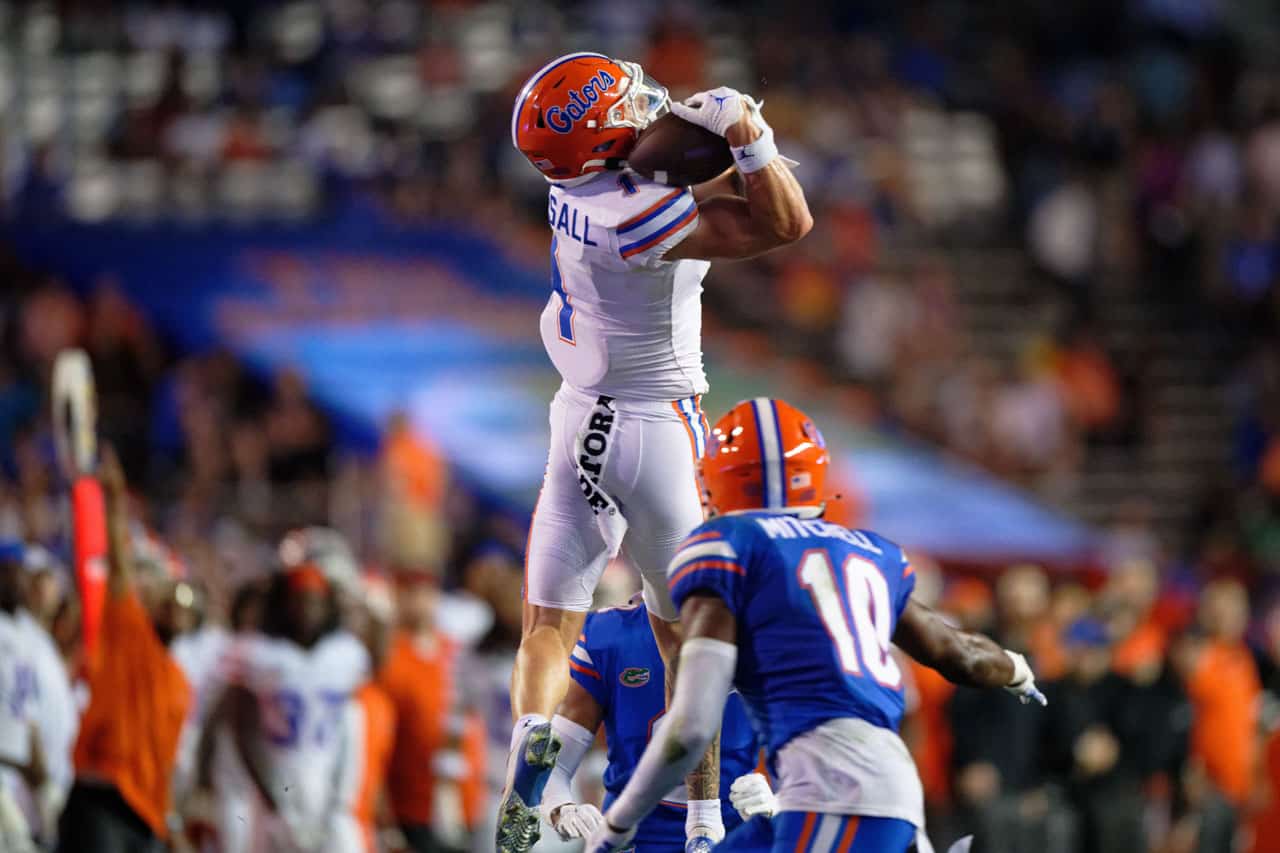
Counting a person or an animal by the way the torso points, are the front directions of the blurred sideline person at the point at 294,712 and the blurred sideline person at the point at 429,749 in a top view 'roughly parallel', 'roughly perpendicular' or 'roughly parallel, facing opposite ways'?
roughly parallel

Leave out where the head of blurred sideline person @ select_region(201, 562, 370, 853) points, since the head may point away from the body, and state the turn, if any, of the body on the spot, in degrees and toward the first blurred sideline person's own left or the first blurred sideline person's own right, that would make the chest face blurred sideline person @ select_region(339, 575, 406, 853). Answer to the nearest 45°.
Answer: approximately 135° to the first blurred sideline person's own left

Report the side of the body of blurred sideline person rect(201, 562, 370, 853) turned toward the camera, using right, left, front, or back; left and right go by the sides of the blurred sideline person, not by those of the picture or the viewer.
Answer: front

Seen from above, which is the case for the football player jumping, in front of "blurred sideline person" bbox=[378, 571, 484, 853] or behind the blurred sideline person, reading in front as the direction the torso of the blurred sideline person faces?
in front

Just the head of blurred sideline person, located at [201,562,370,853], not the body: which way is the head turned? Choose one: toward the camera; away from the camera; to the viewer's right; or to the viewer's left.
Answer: toward the camera

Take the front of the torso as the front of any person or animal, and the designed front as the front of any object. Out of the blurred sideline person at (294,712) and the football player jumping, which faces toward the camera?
the blurred sideline person

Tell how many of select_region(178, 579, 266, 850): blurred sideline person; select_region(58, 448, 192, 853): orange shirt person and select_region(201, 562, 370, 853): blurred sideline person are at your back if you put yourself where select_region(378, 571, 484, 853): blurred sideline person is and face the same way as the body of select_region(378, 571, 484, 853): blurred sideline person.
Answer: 0

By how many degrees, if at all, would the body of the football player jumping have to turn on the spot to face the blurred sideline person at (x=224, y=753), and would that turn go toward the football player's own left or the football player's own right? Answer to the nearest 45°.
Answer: approximately 90° to the football player's own left

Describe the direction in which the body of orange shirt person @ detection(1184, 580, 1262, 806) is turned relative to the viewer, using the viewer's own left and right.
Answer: facing the viewer

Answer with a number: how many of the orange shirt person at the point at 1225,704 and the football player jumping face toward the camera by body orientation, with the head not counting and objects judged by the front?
1

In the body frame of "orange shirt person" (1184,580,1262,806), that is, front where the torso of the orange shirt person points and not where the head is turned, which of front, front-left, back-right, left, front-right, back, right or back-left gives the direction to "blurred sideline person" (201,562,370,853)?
front-right

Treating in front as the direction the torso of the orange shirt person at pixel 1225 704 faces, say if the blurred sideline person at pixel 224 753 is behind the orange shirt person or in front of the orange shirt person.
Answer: in front

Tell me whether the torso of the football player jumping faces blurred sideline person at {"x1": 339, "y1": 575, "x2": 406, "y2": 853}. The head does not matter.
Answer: no

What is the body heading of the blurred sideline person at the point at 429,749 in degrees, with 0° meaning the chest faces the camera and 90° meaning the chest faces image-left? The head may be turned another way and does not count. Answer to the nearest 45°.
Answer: approximately 0°

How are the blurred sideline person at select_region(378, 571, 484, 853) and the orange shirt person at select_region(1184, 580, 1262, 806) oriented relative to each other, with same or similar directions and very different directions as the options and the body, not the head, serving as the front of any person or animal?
same or similar directions

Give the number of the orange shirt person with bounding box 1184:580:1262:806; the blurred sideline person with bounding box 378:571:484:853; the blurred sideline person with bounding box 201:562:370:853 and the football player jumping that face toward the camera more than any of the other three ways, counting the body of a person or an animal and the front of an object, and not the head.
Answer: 3

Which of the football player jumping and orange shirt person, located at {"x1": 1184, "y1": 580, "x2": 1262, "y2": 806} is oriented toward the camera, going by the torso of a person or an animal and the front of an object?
the orange shirt person
